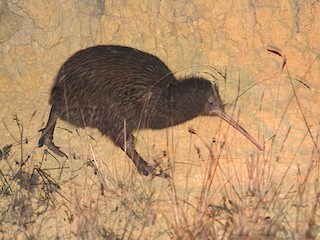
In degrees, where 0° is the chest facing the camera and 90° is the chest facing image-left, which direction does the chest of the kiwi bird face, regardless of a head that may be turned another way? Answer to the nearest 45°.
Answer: approximately 270°
